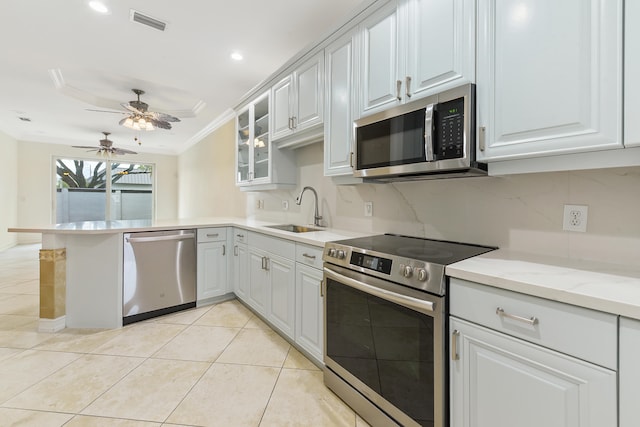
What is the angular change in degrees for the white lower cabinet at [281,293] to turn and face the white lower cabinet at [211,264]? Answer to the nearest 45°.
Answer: approximately 90° to its right

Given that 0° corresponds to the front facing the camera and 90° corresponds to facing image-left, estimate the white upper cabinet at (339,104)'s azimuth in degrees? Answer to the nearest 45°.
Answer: approximately 45°

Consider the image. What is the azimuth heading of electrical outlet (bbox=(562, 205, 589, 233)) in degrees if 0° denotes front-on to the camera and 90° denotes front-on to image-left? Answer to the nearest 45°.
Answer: approximately 0°

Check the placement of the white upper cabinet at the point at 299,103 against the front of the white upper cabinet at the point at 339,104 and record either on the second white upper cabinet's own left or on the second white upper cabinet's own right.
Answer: on the second white upper cabinet's own right

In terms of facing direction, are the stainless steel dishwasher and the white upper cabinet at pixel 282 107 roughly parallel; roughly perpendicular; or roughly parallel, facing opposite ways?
roughly perpendicular

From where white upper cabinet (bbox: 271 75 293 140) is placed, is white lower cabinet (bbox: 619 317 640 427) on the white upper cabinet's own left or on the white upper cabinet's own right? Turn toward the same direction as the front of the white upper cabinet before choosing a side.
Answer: on the white upper cabinet's own left
